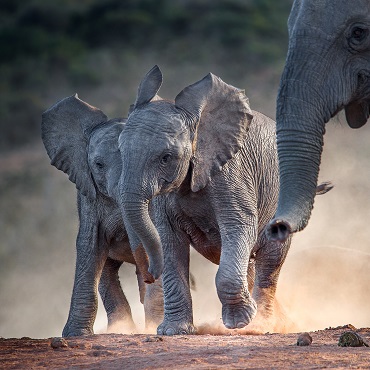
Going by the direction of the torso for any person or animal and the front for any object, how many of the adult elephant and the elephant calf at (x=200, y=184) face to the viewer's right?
0

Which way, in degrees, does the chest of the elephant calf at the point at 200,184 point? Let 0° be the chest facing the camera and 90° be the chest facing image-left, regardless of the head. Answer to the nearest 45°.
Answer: approximately 45°

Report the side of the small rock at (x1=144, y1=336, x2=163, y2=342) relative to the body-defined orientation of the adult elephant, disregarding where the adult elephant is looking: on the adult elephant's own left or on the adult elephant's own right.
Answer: on the adult elephant's own right

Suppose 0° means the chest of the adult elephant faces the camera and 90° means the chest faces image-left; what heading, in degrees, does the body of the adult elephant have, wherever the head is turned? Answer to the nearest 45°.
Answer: approximately 45°

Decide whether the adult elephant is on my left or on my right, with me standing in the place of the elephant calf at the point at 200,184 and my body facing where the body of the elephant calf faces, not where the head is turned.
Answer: on my left
